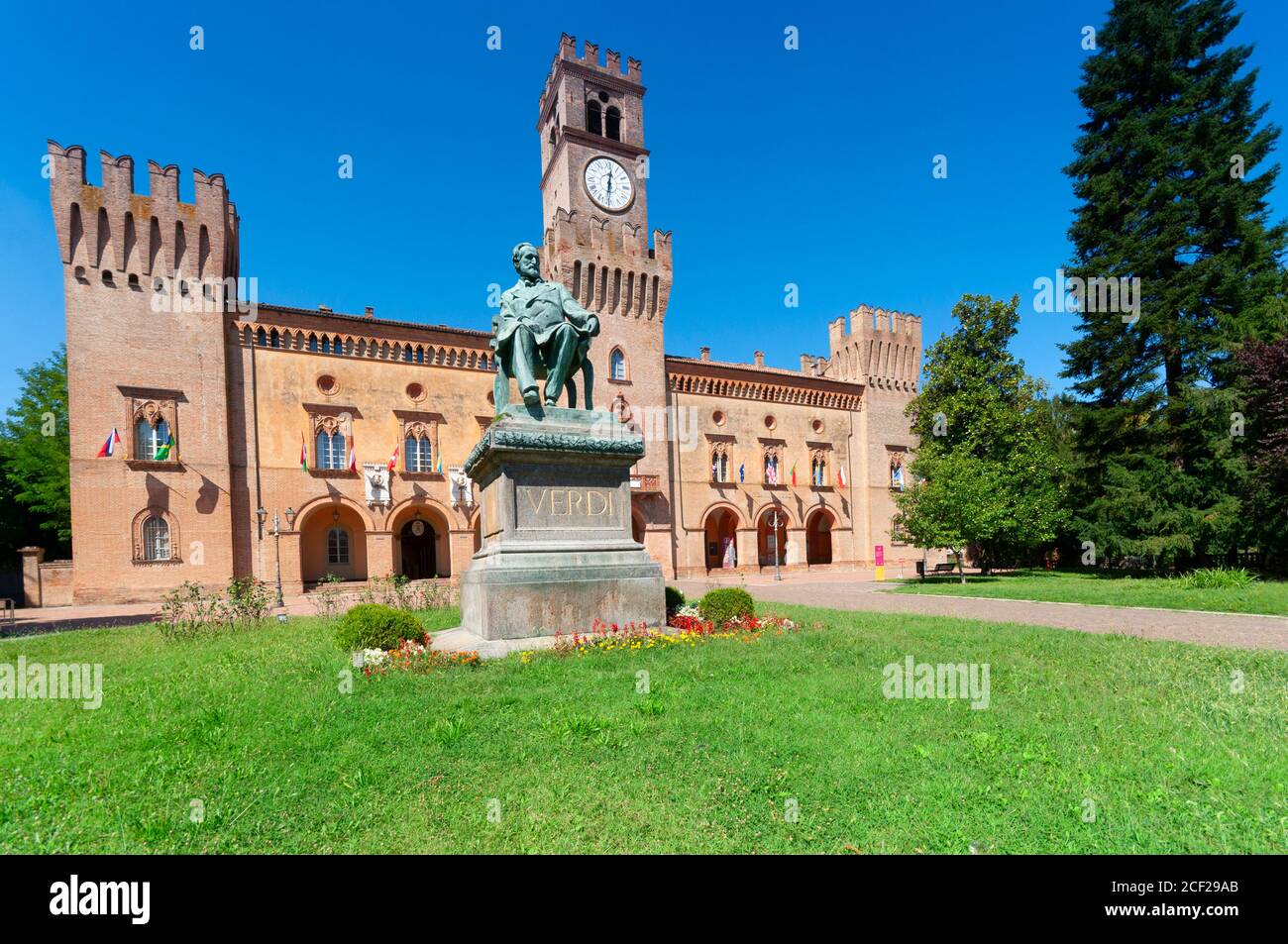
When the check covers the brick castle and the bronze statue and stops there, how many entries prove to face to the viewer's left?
0

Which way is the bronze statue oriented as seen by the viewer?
toward the camera

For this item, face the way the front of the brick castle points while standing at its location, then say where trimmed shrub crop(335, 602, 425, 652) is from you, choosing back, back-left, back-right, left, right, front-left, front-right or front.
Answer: front-right

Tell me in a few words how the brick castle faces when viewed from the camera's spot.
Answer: facing the viewer and to the right of the viewer

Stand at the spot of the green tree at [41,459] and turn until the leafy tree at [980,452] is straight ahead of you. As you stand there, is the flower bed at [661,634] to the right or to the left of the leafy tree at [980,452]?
right

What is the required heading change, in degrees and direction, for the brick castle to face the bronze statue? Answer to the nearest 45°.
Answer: approximately 45° to its right

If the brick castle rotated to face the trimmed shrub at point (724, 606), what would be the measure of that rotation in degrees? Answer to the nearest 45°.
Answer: approximately 45° to its right

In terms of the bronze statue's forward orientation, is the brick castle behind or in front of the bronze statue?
behind
